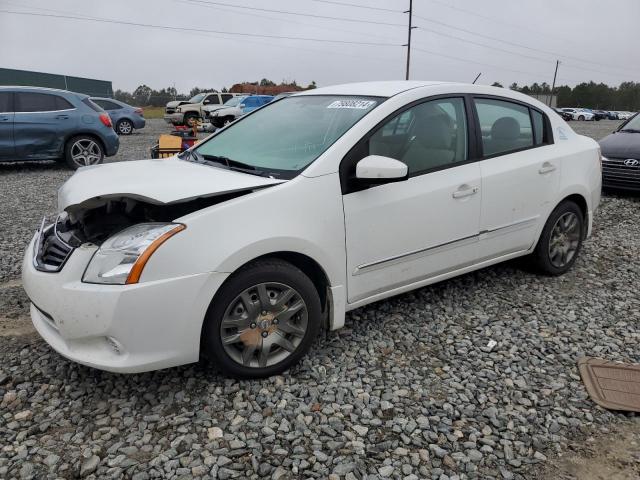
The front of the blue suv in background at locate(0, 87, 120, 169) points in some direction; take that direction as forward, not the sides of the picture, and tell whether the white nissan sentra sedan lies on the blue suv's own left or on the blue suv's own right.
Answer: on the blue suv's own left

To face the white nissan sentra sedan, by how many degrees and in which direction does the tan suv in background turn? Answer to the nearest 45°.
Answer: approximately 45° to its left

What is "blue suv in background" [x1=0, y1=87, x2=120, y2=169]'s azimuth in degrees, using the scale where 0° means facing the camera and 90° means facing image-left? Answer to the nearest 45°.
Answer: approximately 90°

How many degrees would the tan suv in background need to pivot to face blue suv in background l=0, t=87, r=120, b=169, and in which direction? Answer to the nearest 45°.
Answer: approximately 45° to its left

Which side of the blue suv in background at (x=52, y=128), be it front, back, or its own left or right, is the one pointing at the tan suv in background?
right

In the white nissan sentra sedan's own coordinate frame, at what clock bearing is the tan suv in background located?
The tan suv in background is roughly at 4 o'clock from the white nissan sentra sedan.

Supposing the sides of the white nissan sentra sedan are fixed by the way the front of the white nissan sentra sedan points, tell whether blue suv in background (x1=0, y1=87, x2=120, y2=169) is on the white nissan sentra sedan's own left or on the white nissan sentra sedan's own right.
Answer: on the white nissan sentra sedan's own right

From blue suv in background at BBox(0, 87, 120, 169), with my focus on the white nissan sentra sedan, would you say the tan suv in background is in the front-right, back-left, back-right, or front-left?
back-left
